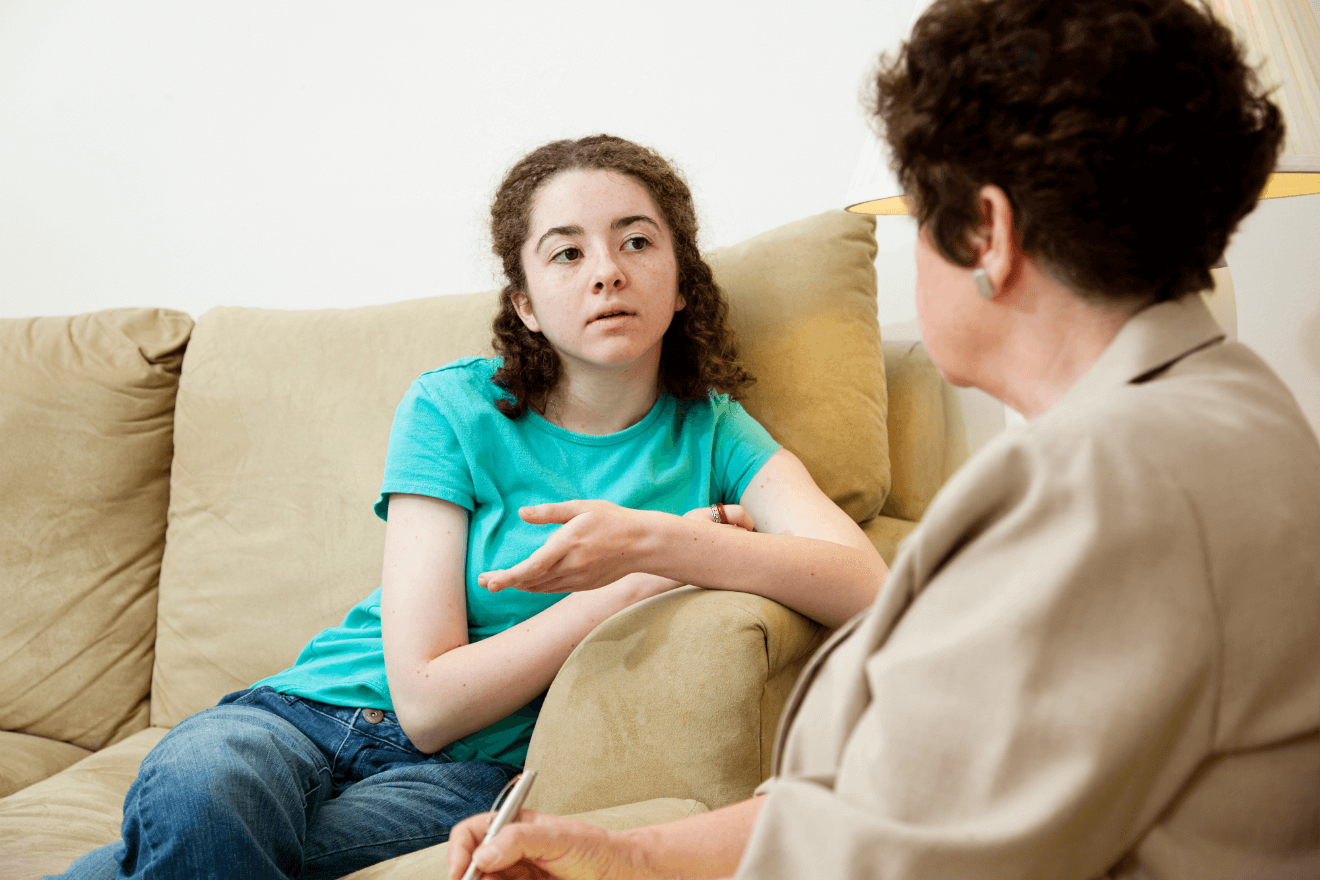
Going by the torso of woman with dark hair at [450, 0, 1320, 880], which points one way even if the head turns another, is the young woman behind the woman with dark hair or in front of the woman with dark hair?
in front

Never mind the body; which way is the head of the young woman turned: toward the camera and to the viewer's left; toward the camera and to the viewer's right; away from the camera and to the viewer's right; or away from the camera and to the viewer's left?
toward the camera and to the viewer's right

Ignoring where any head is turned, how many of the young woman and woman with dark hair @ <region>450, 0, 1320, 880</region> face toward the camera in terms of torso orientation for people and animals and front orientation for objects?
1

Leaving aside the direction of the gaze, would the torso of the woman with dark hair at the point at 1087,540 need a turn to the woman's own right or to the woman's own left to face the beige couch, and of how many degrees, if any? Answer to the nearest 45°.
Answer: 0° — they already face it

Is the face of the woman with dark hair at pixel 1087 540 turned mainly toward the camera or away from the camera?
away from the camera

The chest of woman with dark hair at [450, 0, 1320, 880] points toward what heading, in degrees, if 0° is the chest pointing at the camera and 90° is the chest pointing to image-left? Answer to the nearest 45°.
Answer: approximately 135°

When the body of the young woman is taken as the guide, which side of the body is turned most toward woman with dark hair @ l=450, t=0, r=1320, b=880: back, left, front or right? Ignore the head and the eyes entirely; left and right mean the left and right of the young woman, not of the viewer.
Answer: front

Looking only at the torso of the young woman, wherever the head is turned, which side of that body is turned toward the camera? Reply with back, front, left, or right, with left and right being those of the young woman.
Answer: front
